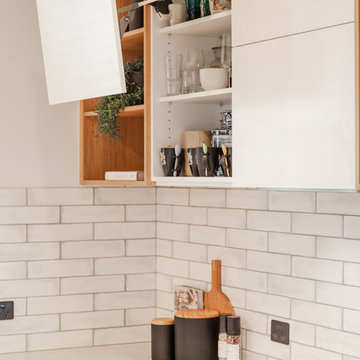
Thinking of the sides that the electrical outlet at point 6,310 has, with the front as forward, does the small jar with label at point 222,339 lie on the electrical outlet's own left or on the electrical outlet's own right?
on the electrical outlet's own left

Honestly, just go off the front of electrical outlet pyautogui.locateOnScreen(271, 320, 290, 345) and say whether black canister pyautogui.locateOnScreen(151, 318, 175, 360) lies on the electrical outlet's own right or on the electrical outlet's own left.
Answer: on the electrical outlet's own right

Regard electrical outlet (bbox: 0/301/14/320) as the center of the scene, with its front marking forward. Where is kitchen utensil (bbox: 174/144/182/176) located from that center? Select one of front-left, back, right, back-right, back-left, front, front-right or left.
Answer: front-left

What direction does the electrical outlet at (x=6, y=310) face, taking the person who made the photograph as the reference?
facing the viewer

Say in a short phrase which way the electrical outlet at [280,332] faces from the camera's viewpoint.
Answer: facing the viewer and to the left of the viewer

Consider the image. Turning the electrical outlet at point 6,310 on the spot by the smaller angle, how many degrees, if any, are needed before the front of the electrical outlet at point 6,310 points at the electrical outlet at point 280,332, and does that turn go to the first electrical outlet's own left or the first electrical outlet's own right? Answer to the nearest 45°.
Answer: approximately 45° to the first electrical outlet's own left

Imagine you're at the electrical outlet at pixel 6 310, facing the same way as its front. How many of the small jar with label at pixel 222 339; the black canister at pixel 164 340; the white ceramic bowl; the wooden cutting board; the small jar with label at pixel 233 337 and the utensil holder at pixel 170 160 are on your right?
0

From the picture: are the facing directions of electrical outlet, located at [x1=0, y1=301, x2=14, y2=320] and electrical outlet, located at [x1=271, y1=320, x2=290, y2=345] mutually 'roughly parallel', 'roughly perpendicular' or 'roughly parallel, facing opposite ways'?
roughly perpendicular

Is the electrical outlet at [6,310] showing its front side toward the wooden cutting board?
no

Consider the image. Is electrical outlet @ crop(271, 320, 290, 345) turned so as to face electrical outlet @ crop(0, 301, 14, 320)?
no
